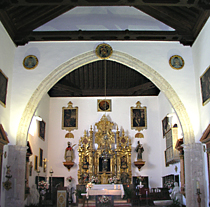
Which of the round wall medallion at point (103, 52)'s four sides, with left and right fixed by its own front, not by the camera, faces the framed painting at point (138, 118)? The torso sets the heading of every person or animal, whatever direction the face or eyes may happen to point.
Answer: back

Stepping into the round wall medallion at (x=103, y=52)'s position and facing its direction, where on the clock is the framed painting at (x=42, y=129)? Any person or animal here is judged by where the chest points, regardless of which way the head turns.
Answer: The framed painting is roughly at 5 o'clock from the round wall medallion.

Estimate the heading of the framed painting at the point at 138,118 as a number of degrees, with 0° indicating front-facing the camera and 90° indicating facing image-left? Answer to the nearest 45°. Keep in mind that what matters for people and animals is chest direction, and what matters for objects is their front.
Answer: approximately 0°

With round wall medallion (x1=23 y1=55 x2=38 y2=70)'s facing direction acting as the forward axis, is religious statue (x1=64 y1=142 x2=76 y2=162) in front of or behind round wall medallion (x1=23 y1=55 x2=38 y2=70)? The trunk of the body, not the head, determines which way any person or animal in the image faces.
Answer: behind

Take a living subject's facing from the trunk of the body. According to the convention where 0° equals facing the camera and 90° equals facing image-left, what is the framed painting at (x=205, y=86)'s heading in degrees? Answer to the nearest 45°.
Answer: approximately 90°

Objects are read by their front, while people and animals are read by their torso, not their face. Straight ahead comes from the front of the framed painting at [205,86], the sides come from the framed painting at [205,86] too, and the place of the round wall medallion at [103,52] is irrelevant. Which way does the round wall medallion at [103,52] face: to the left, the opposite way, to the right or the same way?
to the left

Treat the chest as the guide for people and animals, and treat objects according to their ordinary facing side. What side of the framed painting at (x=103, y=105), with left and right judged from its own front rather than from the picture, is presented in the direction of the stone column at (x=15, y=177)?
front

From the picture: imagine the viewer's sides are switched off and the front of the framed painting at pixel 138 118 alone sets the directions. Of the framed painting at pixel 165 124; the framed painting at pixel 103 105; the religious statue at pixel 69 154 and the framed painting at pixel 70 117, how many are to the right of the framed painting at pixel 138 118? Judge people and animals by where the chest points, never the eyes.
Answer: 3
